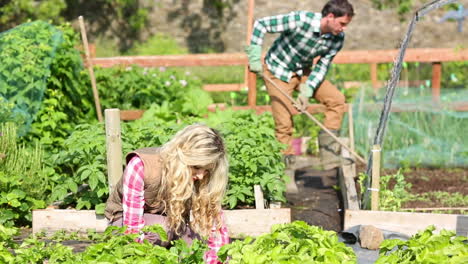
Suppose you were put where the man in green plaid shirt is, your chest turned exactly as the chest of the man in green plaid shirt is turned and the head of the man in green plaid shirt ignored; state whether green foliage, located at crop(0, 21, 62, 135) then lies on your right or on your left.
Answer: on your right

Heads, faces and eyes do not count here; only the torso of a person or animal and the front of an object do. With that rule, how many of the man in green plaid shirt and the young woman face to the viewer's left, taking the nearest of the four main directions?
0

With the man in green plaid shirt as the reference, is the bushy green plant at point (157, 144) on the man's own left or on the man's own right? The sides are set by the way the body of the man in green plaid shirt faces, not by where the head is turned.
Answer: on the man's own right

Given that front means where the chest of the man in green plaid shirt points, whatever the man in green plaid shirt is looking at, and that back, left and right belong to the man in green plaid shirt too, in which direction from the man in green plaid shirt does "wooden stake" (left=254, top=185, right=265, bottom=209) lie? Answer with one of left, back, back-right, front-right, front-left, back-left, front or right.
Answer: front-right

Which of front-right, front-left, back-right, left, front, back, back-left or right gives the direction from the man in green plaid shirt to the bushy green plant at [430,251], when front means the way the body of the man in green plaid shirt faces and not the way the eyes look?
front-right

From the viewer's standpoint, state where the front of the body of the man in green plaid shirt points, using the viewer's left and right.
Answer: facing the viewer and to the right of the viewer

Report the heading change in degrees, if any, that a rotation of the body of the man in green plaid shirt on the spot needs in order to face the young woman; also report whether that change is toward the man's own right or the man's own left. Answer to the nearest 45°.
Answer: approximately 45° to the man's own right

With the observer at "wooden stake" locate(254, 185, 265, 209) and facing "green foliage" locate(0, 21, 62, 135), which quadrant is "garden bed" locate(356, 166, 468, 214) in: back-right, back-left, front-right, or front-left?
back-right

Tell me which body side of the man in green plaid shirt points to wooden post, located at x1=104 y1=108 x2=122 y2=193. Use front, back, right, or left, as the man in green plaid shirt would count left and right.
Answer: right

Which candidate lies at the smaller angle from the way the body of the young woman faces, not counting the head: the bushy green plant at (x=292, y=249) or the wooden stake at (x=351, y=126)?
the bushy green plant
